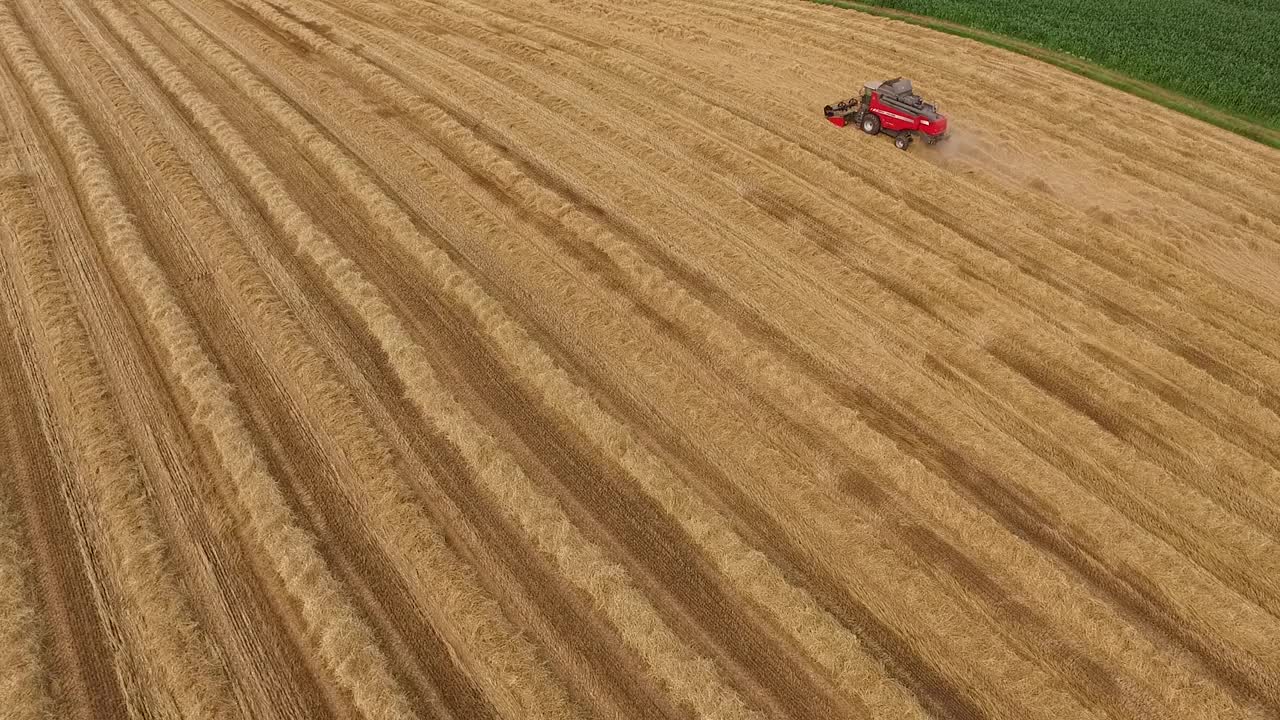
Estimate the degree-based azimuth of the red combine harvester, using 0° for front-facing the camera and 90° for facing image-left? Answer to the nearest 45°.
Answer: approximately 135°
